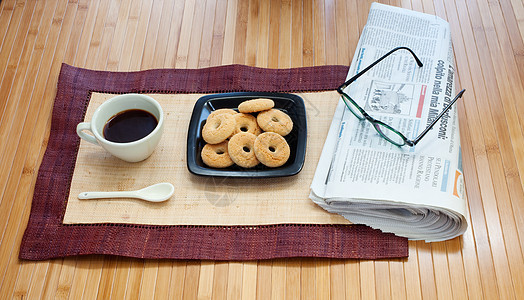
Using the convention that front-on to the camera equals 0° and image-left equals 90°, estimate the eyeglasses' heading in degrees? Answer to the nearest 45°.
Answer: approximately 45°
